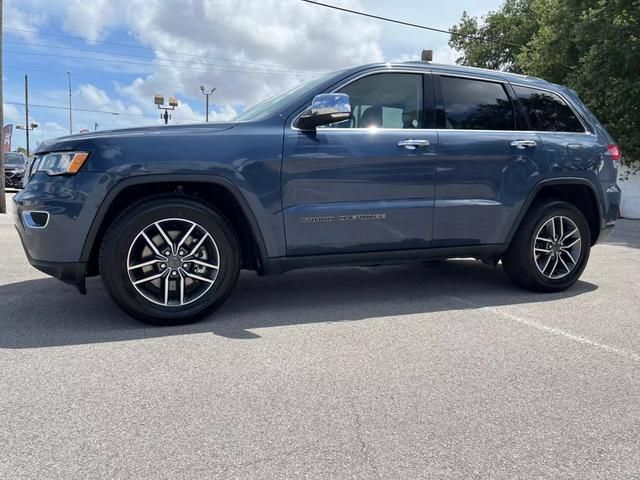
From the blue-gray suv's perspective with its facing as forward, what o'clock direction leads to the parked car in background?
The parked car in background is roughly at 2 o'clock from the blue-gray suv.

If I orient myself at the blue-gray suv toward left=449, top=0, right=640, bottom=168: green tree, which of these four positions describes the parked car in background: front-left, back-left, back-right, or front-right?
front-left

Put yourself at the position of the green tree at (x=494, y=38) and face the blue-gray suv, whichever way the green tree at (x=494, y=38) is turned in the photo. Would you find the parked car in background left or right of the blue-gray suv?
right

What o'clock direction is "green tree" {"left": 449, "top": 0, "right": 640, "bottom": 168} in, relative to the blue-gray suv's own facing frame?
The green tree is roughly at 4 o'clock from the blue-gray suv.

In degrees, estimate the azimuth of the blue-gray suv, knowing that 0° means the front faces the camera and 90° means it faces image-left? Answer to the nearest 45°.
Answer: approximately 90°

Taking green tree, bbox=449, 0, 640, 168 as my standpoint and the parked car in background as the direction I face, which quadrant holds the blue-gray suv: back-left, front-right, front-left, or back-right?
front-left

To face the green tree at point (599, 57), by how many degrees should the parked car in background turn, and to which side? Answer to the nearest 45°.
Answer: approximately 45° to its left

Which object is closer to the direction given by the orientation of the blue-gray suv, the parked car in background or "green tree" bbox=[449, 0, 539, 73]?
the parked car in background

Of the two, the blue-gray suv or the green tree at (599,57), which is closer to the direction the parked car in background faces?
the blue-gray suv

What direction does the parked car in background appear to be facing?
toward the camera

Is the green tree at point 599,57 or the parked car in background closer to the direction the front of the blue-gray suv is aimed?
the parked car in background

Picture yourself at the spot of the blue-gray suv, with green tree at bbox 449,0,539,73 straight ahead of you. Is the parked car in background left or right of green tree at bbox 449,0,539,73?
left

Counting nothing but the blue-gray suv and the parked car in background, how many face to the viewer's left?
1

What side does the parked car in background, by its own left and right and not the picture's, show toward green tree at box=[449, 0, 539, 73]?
left

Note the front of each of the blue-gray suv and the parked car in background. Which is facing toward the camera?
the parked car in background

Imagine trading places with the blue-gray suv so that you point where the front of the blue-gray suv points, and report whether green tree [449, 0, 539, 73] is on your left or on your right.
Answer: on your right
